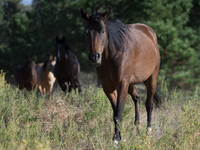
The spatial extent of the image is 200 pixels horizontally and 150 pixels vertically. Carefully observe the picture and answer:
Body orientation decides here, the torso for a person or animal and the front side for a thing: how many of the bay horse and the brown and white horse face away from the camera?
0

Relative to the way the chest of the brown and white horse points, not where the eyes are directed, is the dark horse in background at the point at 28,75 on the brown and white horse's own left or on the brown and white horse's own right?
on the brown and white horse's own right

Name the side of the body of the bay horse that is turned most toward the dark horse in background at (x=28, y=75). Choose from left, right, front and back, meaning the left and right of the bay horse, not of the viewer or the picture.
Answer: right

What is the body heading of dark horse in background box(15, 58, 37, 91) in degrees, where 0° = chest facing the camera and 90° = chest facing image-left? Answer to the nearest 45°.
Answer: approximately 315°

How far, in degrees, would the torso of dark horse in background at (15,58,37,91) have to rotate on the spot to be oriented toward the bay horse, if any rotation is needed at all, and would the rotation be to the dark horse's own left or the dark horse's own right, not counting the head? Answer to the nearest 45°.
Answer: approximately 45° to the dark horse's own right

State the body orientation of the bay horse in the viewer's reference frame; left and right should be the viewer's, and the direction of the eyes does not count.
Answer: facing the viewer and to the left of the viewer

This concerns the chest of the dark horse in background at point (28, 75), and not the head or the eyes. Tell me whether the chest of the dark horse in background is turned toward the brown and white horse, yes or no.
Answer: no
